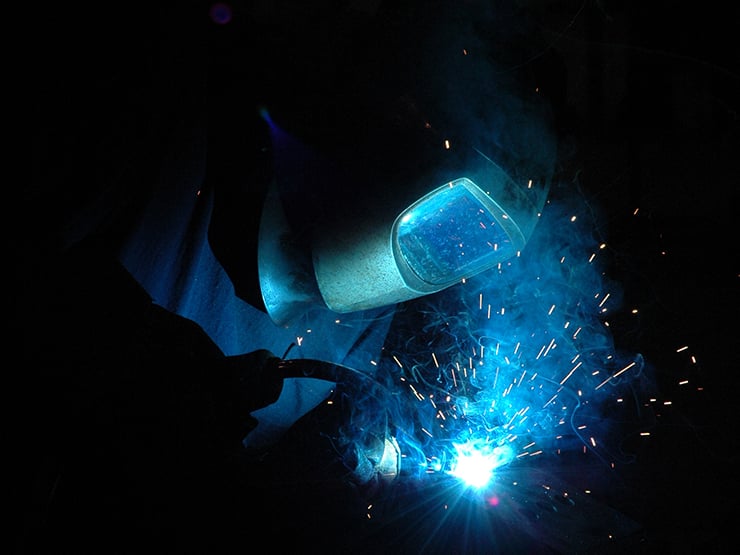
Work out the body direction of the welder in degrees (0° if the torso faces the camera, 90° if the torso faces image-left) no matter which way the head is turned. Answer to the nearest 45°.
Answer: approximately 315°
